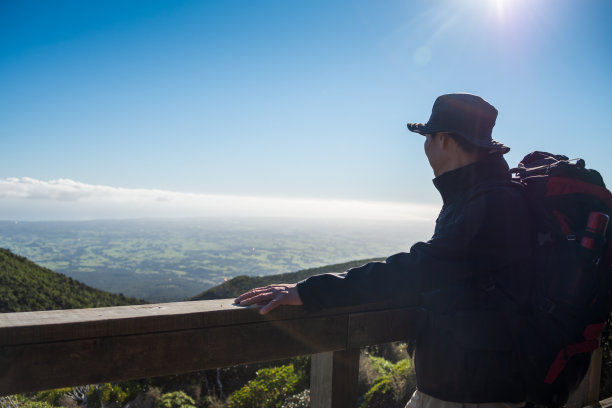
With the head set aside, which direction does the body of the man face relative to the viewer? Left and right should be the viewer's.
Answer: facing away from the viewer and to the left of the viewer

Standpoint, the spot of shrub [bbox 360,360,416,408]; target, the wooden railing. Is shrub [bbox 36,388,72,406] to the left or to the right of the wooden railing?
right

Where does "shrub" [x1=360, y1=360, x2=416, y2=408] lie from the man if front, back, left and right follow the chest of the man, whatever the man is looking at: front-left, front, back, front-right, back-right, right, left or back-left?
front-right

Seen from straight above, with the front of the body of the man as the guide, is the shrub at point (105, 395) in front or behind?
in front

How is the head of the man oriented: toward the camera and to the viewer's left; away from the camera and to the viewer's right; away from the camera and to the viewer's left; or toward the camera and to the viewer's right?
away from the camera and to the viewer's left
